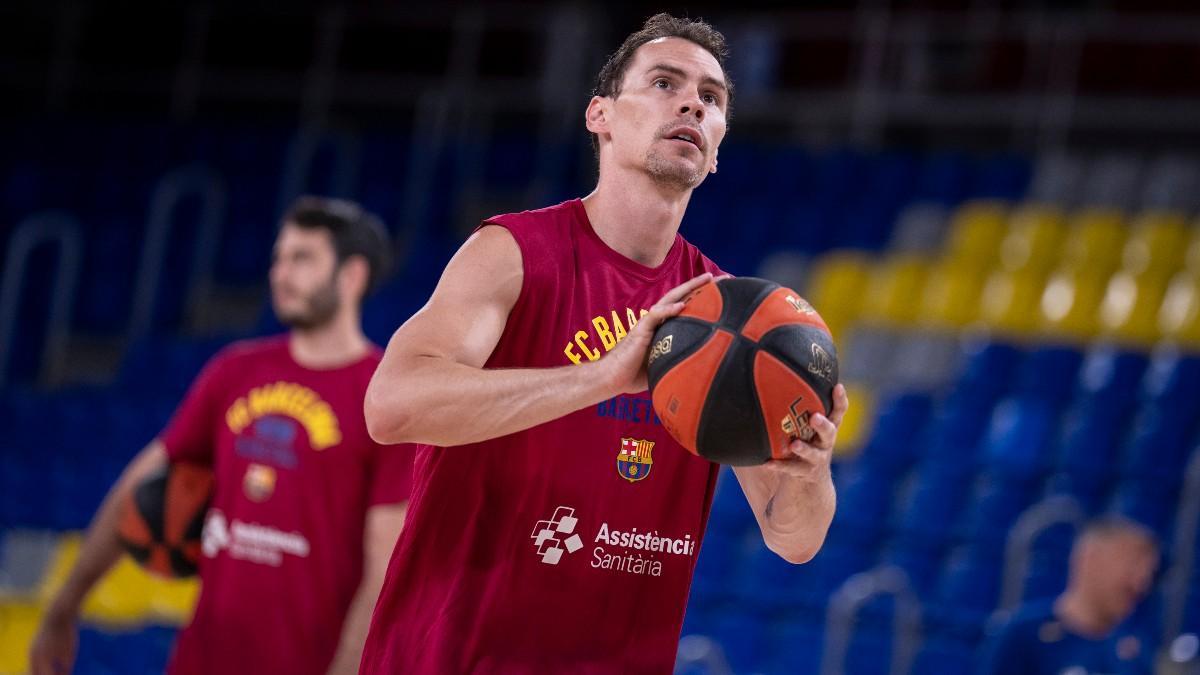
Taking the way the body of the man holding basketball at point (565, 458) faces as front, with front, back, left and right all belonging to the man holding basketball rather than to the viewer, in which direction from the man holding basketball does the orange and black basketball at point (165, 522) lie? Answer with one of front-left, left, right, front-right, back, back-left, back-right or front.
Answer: back

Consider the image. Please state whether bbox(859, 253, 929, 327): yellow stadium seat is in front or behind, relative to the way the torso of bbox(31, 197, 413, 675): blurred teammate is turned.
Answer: behind

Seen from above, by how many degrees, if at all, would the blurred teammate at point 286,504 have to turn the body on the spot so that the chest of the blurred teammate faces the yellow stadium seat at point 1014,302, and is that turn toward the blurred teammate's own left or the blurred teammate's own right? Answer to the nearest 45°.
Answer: approximately 180°

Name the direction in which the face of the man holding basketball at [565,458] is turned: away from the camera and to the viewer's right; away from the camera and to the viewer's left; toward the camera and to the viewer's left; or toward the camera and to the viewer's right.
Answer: toward the camera and to the viewer's right

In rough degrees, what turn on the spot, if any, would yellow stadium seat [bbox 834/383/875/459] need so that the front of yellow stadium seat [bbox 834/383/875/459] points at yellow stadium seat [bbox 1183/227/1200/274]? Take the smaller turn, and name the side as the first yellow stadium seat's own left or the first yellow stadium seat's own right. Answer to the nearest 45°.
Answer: approximately 135° to the first yellow stadium seat's own left

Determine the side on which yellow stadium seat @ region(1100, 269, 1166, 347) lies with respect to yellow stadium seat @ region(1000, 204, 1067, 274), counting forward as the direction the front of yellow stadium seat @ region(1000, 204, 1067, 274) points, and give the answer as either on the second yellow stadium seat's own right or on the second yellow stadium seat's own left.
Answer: on the second yellow stadium seat's own left

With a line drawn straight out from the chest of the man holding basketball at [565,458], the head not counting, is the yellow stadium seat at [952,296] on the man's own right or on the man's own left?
on the man's own left
